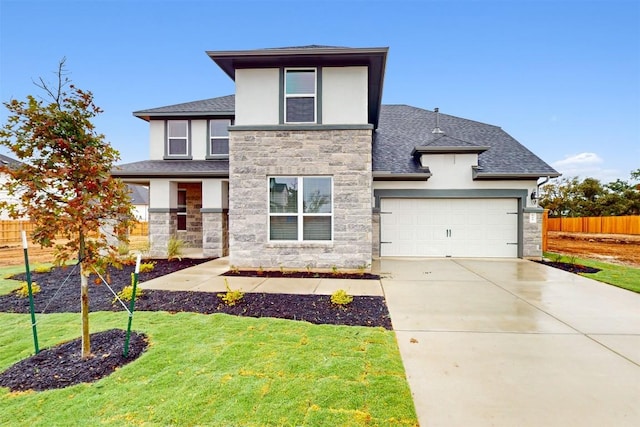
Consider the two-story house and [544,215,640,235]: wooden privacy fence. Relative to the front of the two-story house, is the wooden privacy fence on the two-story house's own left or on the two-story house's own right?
on the two-story house's own left

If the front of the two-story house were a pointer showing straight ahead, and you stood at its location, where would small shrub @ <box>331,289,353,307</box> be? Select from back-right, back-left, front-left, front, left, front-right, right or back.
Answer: front

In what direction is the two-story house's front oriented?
toward the camera

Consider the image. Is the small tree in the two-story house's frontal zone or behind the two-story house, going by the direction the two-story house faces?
frontal zone

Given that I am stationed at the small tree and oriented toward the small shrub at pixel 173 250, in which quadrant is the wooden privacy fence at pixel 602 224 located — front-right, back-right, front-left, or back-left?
front-right

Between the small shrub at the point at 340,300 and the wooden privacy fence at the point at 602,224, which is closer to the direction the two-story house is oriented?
the small shrub

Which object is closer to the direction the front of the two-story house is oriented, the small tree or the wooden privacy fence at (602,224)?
the small tree

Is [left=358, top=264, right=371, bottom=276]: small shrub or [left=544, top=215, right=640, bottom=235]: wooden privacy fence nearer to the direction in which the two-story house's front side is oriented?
the small shrub

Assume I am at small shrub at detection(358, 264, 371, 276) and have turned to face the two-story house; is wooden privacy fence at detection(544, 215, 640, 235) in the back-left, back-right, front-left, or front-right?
front-right

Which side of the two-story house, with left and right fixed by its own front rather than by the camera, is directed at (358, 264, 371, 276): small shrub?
front
